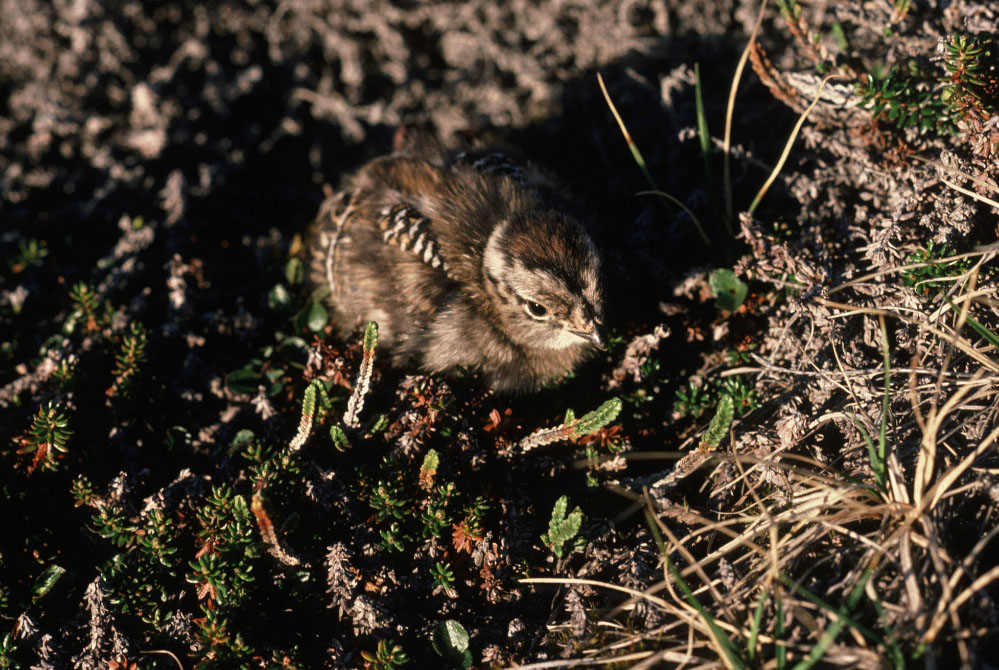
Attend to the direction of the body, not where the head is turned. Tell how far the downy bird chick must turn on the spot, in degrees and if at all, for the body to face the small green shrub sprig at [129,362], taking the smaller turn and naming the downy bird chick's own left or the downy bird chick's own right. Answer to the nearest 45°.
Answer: approximately 135° to the downy bird chick's own right

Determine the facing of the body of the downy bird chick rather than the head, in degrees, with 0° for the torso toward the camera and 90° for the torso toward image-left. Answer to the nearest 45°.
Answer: approximately 315°

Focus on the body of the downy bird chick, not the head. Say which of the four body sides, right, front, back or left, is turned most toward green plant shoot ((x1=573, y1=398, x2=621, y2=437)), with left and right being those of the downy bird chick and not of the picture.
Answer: front

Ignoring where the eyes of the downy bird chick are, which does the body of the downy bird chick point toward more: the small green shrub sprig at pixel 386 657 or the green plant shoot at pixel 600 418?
the green plant shoot

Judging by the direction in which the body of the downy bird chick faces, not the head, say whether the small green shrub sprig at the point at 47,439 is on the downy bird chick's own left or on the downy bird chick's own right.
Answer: on the downy bird chick's own right

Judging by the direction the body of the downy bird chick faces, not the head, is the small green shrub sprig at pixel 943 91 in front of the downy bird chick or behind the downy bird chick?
in front

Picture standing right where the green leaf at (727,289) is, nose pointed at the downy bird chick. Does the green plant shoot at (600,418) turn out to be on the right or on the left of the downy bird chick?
left

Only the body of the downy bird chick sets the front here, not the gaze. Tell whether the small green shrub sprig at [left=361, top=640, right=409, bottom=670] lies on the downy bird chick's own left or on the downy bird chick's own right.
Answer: on the downy bird chick's own right

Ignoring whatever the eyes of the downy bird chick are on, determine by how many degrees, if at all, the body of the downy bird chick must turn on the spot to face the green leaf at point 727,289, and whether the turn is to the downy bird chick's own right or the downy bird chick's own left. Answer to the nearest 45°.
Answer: approximately 45° to the downy bird chick's own left
